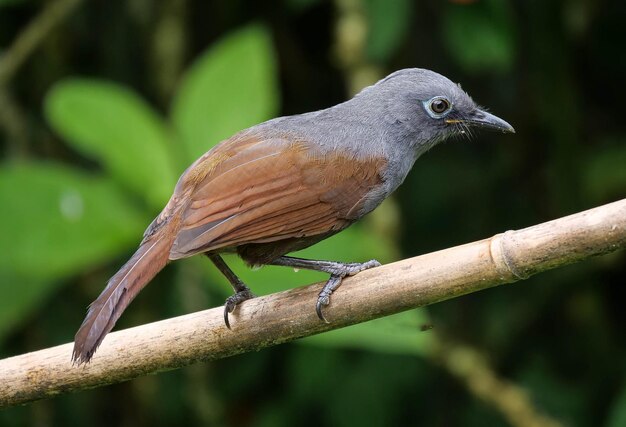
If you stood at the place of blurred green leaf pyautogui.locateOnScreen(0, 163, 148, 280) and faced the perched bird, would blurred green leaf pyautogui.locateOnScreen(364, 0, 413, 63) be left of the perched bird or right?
left

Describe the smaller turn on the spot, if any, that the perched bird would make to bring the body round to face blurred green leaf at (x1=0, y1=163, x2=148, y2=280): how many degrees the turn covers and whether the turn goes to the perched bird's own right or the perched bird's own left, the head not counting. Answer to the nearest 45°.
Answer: approximately 135° to the perched bird's own left

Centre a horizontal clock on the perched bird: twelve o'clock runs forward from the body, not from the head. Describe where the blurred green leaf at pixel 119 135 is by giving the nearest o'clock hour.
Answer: The blurred green leaf is roughly at 8 o'clock from the perched bird.

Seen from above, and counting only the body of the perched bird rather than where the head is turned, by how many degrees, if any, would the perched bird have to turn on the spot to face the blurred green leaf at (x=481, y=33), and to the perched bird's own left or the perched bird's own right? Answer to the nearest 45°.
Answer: approximately 45° to the perched bird's own left

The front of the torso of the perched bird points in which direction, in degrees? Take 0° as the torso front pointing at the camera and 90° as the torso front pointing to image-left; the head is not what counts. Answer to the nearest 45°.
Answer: approximately 270°

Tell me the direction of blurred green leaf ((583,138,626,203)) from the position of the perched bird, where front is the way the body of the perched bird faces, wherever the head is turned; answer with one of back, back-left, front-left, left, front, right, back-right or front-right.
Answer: front-left

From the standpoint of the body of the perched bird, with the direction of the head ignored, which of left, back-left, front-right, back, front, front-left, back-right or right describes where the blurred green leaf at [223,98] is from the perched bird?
left

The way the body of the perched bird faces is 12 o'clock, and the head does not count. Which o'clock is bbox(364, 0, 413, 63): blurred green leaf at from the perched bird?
The blurred green leaf is roughly at 10 o'clock from the perched bird.
